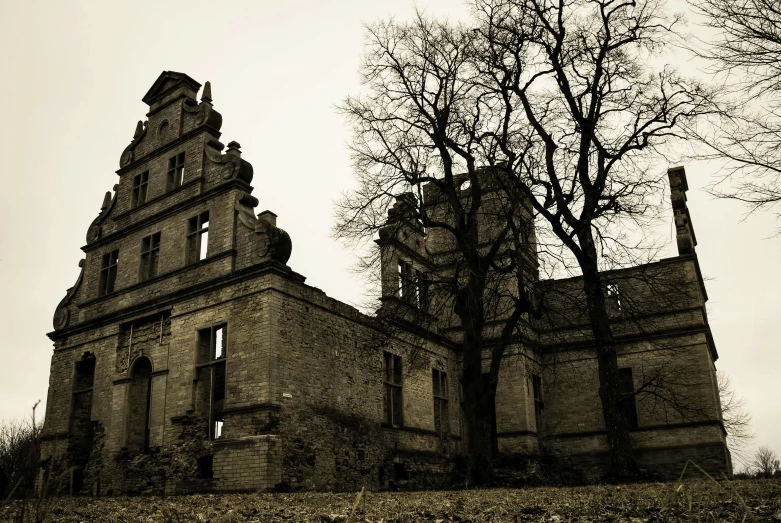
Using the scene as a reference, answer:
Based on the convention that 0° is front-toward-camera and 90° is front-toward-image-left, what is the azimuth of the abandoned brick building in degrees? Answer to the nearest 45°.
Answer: approximately 45°
